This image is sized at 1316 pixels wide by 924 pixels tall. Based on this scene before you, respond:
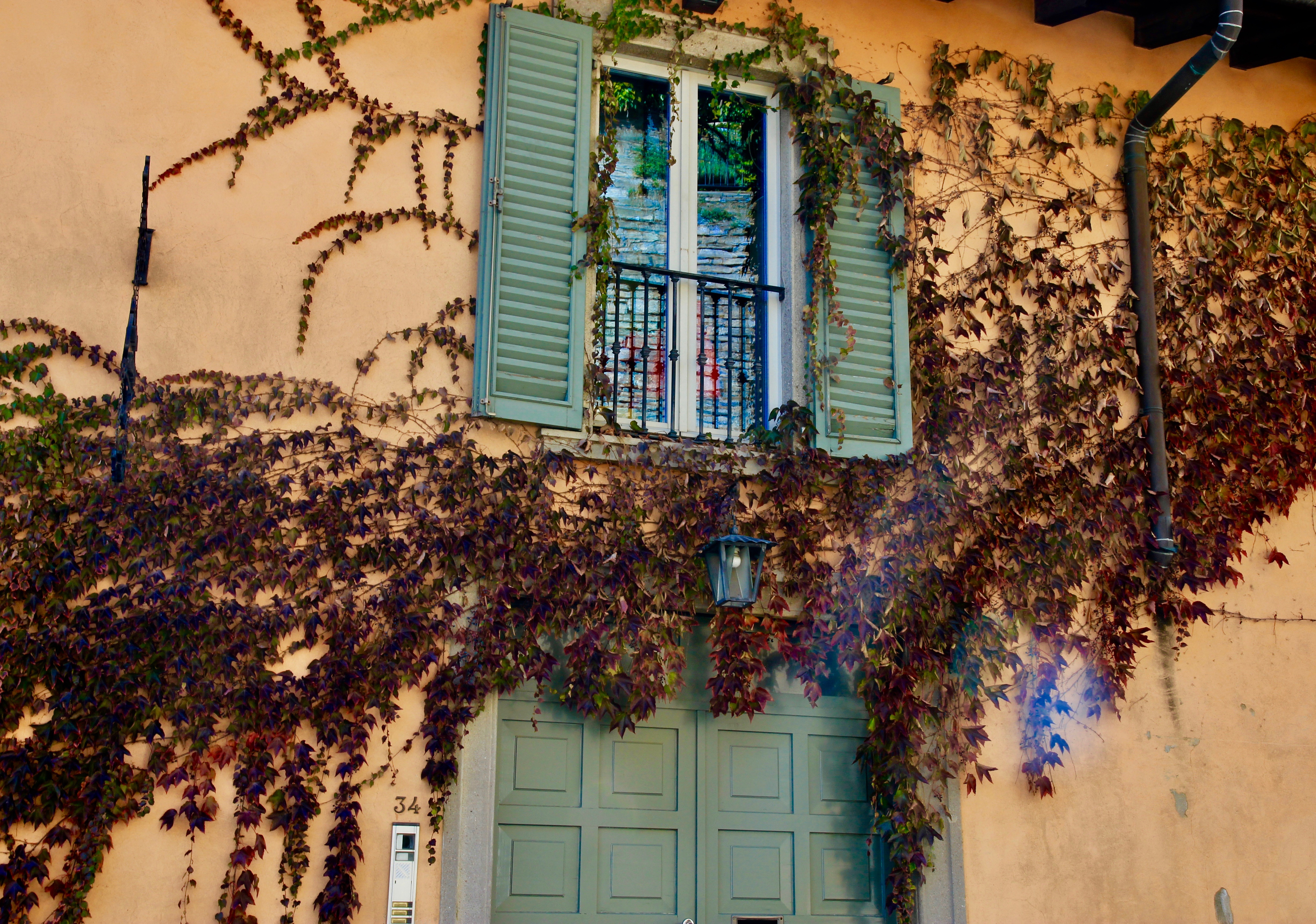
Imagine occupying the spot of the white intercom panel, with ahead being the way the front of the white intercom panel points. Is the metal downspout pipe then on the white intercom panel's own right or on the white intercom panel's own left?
on the white intercom panel's own left

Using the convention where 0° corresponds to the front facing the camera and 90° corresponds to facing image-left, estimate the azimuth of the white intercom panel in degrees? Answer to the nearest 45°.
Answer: approximately 0°

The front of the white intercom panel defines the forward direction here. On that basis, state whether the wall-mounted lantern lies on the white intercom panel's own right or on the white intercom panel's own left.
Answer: on the white intercom panel's own left
